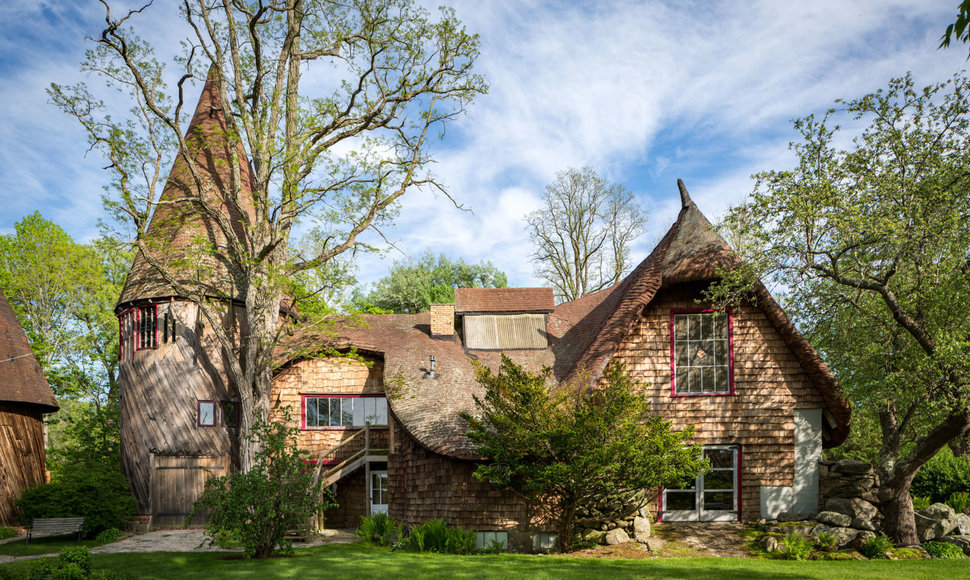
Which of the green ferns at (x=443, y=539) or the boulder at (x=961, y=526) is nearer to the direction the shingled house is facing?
the green ferns

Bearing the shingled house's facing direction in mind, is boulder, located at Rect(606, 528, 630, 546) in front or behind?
in front

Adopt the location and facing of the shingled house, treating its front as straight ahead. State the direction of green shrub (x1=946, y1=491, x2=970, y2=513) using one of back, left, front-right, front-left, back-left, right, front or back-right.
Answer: left

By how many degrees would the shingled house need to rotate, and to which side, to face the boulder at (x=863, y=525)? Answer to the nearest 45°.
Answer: approximately 45° to its left

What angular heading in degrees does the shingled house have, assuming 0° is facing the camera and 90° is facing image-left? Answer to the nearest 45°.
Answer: approximately 0°

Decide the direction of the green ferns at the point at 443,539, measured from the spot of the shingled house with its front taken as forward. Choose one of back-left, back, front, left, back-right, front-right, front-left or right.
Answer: front

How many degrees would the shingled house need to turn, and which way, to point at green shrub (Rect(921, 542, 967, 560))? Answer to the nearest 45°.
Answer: approximately 45° to its left
